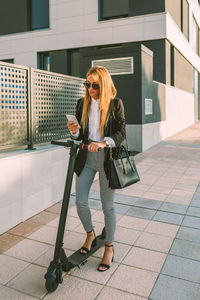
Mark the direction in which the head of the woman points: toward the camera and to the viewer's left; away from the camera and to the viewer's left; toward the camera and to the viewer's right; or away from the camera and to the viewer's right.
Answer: toward the camera and to the viewer's left

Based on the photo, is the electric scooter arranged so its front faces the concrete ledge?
no

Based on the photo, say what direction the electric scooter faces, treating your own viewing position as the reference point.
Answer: facing the viewer and to the left of the viewer

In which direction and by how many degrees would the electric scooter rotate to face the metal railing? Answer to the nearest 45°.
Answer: approximately 135° to its right

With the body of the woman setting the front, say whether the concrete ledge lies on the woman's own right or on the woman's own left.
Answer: on the woman's own right
